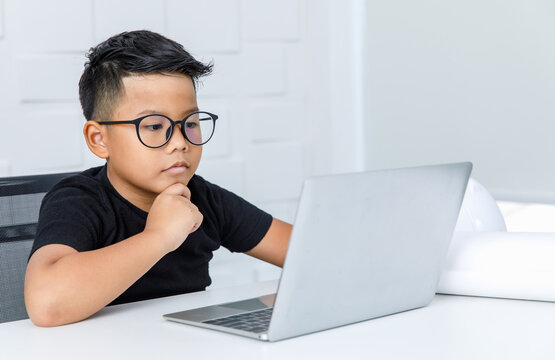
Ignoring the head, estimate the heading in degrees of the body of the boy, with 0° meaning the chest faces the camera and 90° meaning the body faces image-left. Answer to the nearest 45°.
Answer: approximately 315°

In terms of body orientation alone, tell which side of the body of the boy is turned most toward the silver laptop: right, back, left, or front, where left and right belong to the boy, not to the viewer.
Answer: front

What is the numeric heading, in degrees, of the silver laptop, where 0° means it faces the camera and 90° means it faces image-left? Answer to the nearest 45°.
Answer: approximately 135°

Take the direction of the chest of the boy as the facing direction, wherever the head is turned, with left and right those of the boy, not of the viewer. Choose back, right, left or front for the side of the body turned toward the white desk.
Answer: front

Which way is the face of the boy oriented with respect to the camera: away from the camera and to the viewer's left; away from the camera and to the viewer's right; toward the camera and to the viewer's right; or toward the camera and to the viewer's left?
toward the camera and to the viewer's right

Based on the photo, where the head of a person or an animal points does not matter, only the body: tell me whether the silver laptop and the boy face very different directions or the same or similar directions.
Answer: very different directions
